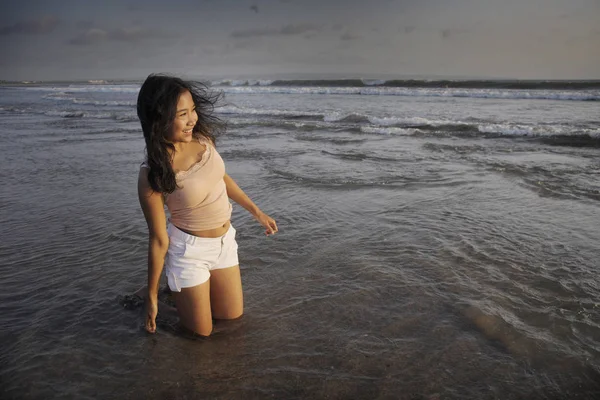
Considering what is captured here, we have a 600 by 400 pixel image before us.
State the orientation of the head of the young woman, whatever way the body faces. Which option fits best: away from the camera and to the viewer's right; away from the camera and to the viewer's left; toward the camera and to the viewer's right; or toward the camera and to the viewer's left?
toward the camera and to the viewer's right

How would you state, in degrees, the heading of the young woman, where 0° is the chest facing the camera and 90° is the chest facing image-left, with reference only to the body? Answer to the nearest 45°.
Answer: approximately 315°
